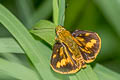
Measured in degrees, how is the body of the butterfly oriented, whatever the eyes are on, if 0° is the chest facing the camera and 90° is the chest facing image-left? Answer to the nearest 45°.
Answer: approximately 135°
